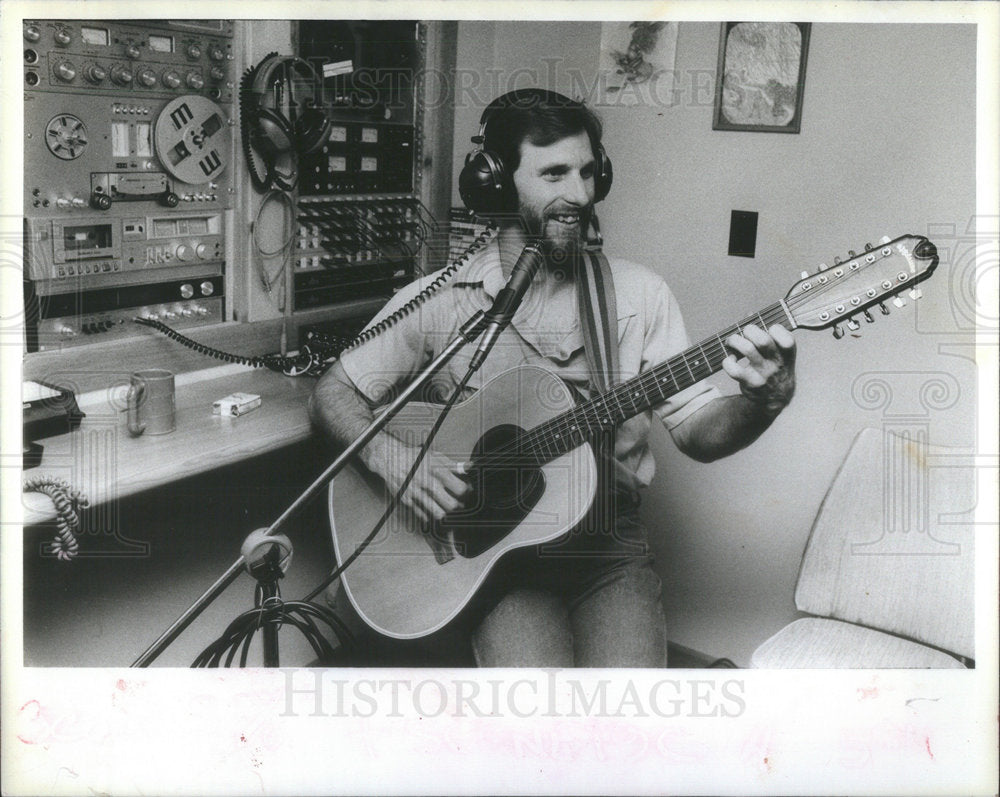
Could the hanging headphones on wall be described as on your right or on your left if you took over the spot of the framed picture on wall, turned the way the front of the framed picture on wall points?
on your right

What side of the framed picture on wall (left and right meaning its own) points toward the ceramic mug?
right

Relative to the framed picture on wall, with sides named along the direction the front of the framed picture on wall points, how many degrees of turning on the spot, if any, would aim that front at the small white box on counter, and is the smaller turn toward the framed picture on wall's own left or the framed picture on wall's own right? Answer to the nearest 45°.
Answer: approximately 90° to the framed picture on wall's own right

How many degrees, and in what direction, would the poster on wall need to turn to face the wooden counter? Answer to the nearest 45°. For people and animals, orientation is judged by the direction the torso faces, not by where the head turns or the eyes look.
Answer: approximately 90° to its right

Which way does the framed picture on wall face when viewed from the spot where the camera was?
facing the viewer

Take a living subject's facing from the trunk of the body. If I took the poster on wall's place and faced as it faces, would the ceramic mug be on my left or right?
on my right
